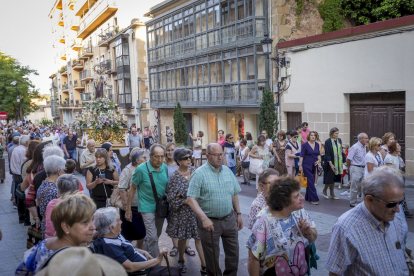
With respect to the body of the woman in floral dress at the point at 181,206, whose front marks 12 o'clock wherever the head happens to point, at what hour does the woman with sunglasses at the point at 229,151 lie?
The woman with sunglasses is roughly at 8 o'clock from the woman in floral dress.

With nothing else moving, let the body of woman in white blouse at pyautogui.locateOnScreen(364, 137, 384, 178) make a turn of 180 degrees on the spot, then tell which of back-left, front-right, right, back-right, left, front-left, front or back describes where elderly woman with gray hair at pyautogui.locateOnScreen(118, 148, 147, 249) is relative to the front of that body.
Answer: left

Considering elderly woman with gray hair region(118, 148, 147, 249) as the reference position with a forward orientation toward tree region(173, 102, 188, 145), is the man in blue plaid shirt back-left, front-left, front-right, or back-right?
back-right

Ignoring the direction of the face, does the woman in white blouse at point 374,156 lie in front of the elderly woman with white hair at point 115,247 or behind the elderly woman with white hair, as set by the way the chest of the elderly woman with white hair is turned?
in front

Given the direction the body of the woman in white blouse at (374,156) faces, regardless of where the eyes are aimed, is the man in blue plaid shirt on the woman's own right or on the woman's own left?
on the woman's own right

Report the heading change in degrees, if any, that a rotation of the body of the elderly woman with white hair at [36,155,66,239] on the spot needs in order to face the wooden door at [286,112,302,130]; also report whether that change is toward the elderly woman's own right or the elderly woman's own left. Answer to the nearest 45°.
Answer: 0° — they already face it

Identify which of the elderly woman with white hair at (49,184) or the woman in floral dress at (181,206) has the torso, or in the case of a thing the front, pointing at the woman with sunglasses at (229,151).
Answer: the elderly woman with white hair

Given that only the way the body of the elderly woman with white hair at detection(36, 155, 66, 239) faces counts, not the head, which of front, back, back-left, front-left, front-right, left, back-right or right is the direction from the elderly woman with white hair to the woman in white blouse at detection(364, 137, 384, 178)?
front-right

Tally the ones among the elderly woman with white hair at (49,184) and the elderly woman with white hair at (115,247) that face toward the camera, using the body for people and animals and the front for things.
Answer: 0

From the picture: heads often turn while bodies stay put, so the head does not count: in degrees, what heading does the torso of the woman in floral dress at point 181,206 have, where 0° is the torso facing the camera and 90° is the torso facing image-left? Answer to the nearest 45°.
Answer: approximately 315°

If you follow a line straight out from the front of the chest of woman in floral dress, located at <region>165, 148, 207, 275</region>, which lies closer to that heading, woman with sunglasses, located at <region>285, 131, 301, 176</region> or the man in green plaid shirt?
the man in green plaid shirt
